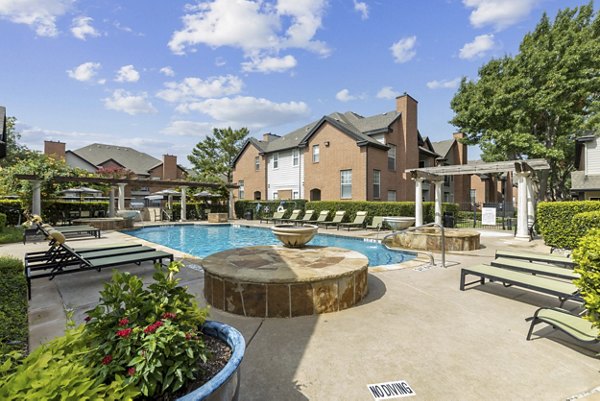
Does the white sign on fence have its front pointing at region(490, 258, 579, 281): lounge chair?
yes

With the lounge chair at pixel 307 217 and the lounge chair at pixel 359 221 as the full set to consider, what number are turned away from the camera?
0

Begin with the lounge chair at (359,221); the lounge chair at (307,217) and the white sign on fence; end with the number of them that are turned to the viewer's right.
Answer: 0

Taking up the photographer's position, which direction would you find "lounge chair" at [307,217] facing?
facing the viewer and to the left of the viewer

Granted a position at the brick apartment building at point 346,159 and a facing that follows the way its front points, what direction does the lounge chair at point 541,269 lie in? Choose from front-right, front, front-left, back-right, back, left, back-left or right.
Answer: front-left

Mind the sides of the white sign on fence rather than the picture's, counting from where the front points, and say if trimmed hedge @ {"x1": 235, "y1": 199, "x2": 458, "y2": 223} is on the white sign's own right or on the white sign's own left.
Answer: on the white sign's own right

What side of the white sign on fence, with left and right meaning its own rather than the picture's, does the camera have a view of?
front
